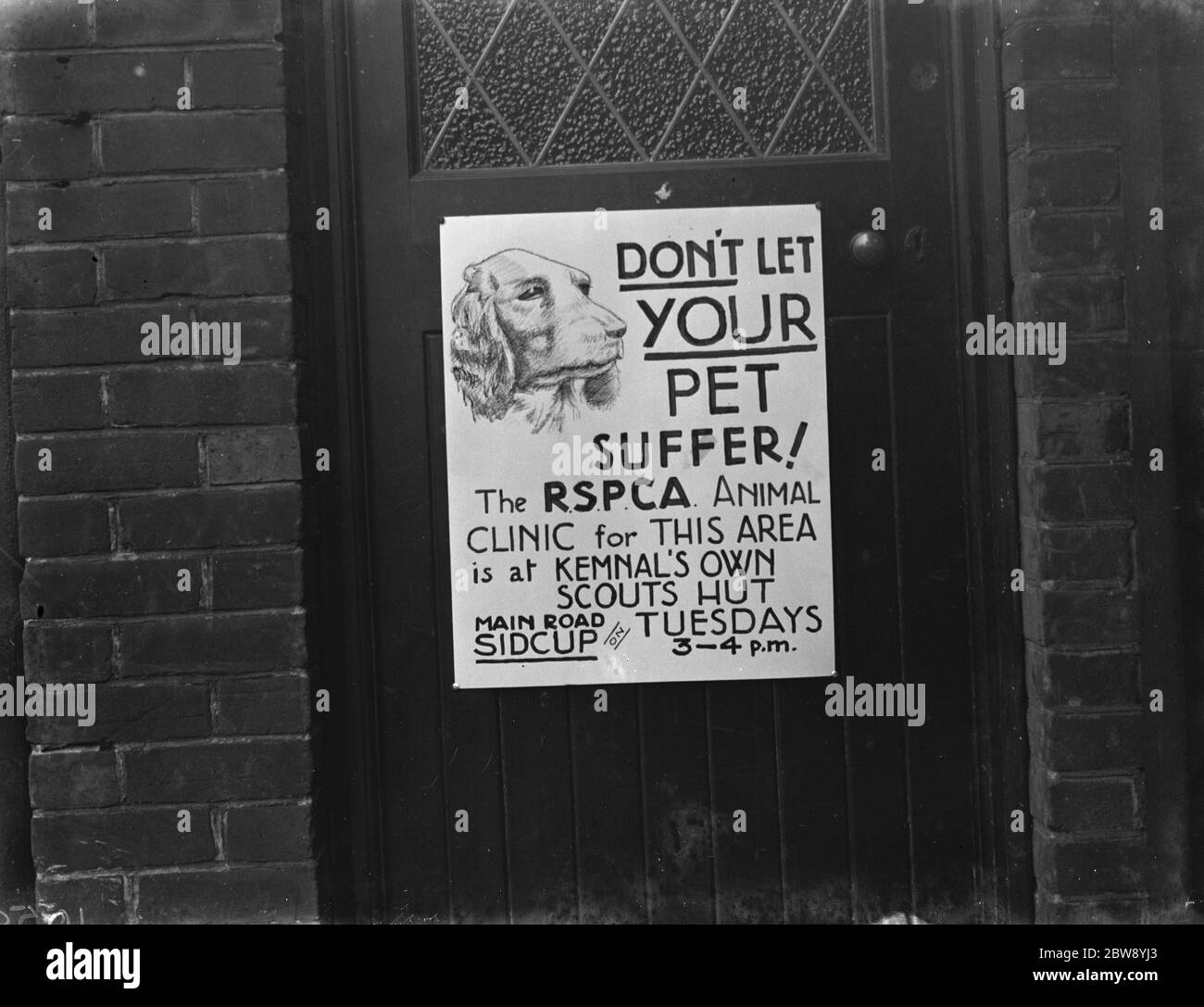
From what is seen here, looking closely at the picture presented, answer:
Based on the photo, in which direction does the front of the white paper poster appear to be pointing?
toward the camera
